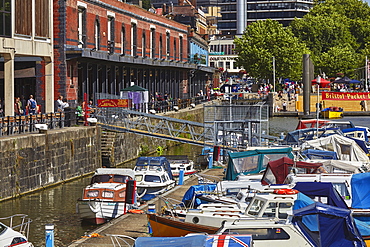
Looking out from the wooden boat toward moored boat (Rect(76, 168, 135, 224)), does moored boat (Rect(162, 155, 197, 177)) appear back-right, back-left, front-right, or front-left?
front-right

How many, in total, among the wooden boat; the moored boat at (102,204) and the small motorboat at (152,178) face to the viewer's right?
0

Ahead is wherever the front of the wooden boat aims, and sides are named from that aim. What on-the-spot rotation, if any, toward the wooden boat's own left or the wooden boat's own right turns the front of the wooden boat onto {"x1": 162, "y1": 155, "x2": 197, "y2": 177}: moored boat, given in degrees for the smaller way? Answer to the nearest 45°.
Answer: approximately 90° to the wooden boat's own right

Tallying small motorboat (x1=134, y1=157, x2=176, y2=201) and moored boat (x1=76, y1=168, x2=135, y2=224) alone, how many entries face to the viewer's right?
0

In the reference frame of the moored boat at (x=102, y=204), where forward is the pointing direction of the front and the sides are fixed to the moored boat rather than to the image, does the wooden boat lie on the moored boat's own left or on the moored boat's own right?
on the moored boat's own left

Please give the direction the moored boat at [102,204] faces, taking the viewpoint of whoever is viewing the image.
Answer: facing the viewer and to the left of the viewer

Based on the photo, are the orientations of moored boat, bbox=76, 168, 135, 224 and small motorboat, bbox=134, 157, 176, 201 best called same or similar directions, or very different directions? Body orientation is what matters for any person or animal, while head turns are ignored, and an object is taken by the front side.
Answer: same or similar directions

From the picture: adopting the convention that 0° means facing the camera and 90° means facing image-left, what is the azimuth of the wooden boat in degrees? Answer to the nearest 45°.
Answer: approximately 90°

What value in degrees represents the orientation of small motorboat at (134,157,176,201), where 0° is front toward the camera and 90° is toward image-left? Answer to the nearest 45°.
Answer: approximately 45°

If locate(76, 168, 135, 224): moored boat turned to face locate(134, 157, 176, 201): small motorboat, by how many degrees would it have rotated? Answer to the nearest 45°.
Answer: approximately 180°

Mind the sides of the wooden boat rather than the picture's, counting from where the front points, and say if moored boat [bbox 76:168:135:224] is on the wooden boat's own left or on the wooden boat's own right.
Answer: on the wooden boat's own right

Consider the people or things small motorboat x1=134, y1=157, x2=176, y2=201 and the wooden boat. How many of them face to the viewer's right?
0
